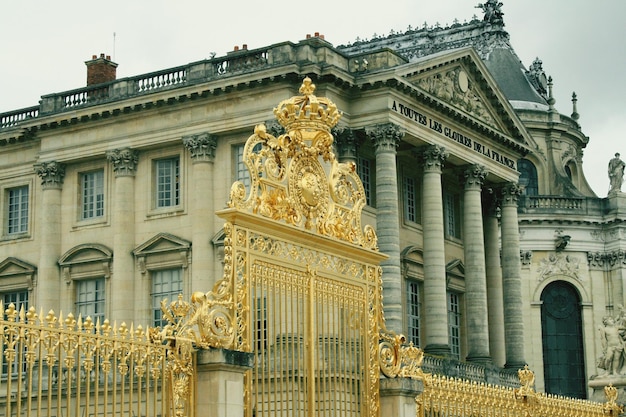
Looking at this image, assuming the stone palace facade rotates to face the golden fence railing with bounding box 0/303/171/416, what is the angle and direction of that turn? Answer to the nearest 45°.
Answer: approximately 45° to its right

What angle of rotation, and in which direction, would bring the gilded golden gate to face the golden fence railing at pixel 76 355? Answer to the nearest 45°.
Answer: approximately 90° to its right
